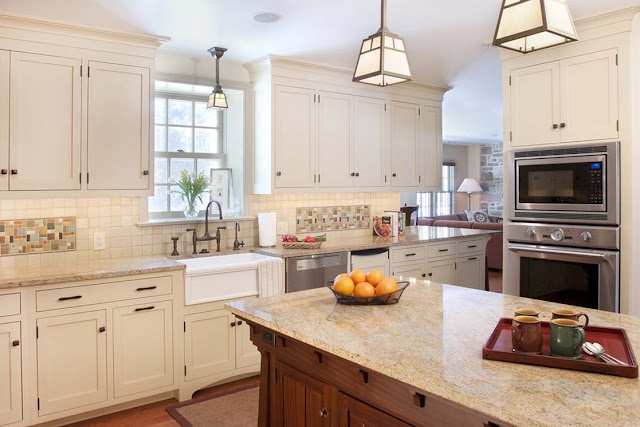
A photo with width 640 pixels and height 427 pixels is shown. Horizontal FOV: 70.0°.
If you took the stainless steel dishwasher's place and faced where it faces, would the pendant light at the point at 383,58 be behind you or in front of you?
in front

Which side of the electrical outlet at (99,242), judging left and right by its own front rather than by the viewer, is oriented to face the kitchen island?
front

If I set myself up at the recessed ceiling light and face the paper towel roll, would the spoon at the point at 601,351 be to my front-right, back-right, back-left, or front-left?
back-right

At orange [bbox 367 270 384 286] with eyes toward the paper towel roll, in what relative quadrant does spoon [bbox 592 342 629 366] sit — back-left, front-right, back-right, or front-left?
back-right

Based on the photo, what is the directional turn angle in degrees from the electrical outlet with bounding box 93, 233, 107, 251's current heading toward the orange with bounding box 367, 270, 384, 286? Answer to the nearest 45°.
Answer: approximately 45° to its left

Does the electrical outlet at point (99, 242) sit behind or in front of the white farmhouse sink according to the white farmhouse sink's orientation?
behind

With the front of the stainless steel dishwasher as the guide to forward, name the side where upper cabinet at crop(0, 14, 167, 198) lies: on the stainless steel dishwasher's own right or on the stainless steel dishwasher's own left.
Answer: on the stainless steel dishwasher's own right

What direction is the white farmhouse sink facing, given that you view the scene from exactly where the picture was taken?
facing the viewer and to the right of the viewer

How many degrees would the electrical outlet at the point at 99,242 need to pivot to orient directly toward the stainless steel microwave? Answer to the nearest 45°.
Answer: approximately 45° to its left

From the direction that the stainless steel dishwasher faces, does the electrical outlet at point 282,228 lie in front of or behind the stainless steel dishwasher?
behind

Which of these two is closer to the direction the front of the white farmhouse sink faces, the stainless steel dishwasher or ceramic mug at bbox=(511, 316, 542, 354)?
the ceramic mug
